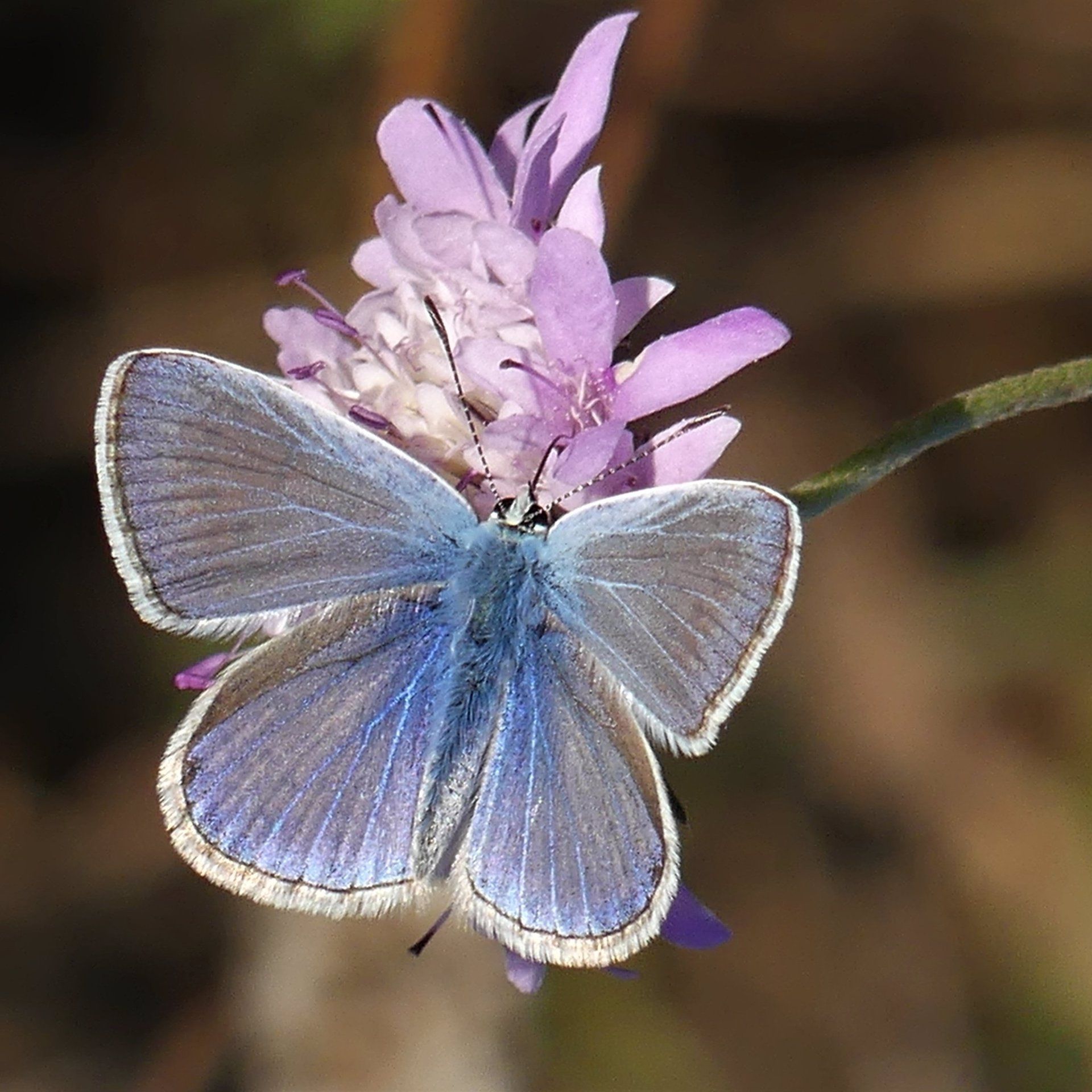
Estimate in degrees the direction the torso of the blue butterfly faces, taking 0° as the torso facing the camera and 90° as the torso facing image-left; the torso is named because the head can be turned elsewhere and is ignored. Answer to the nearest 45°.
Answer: approximately 180°
